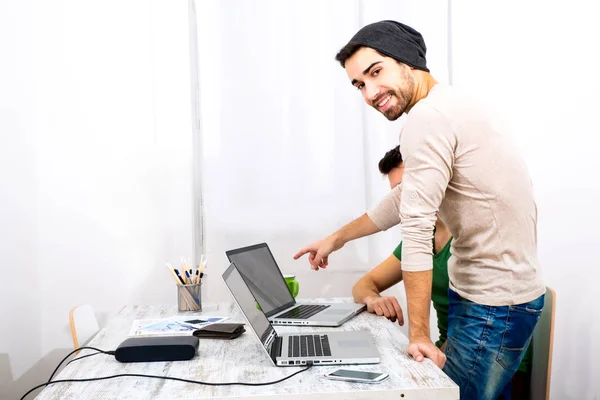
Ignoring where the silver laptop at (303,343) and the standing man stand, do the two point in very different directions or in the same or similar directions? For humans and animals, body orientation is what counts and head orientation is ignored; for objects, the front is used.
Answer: very different directions

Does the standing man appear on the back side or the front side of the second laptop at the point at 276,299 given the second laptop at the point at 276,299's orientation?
on the front side

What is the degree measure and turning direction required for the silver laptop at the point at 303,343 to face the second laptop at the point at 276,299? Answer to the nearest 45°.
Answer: approximately 90° to its left

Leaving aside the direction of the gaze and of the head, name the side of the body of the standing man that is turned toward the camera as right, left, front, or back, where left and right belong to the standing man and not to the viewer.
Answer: left

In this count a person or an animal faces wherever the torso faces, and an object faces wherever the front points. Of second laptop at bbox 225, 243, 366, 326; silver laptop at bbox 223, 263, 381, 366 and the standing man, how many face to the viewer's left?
1

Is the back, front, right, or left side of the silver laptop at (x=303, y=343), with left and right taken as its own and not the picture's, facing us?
right

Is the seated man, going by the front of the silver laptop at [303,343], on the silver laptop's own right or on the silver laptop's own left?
on the silver laptop's own left

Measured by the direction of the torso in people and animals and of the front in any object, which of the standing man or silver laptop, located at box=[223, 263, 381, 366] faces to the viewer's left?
the standing man

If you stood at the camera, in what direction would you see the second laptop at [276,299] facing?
facing to the right of the viewer
